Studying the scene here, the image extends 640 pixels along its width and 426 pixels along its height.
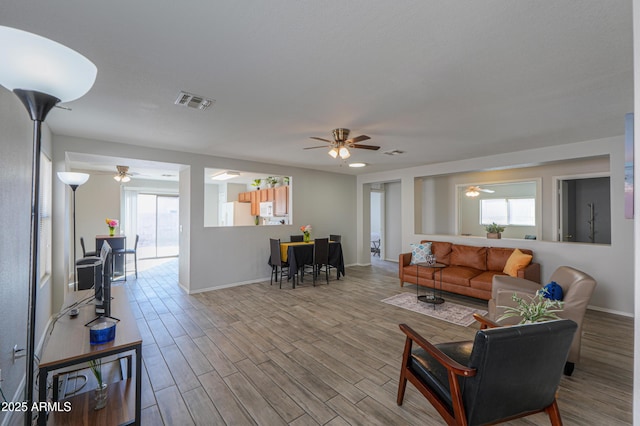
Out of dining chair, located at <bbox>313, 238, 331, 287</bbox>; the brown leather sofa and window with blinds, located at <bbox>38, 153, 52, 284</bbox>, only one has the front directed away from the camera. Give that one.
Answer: the dining chair

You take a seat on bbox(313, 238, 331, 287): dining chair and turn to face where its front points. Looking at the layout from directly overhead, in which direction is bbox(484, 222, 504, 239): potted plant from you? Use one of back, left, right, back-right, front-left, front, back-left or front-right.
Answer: right

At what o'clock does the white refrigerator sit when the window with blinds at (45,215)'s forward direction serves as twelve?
The white refrigerator is roughly at 11 o'clock from the window with blinds.

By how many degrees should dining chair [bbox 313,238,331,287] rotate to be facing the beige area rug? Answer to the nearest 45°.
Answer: approximately 135° to its right

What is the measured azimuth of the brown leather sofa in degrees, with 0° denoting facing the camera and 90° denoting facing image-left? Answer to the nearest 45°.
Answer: approximately 45°

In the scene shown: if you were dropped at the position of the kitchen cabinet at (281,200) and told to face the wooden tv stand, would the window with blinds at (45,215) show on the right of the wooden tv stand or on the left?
right

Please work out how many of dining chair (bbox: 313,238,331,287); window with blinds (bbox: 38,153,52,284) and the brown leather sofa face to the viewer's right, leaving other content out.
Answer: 1

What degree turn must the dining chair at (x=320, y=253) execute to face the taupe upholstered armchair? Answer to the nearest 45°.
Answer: approximately 135° to its right

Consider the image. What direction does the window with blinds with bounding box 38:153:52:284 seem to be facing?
to the viewer's right

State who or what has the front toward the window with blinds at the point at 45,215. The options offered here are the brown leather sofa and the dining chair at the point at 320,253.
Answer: the brown leather sofa

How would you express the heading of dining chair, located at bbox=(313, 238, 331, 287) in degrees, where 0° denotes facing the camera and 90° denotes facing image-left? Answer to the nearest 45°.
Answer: approximately 180°
